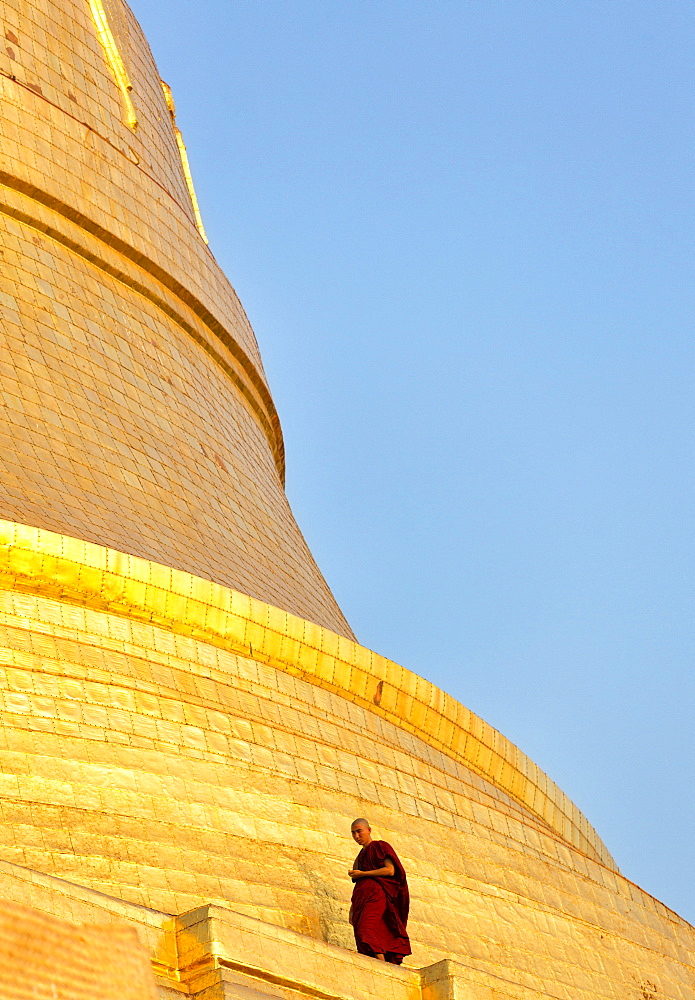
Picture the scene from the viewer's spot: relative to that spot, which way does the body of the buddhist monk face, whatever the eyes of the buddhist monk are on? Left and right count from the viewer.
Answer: facing the viewer and to the left of the viewer
